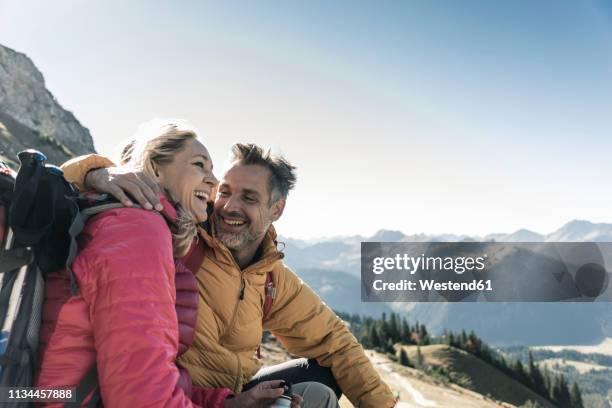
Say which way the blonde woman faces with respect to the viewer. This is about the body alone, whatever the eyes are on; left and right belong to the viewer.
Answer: facing to the right of the viewer

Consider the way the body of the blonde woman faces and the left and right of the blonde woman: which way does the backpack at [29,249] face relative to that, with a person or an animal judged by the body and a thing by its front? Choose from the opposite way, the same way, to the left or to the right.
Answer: the opposite way

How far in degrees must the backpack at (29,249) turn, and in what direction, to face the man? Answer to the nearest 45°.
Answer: approximately 135° to its right

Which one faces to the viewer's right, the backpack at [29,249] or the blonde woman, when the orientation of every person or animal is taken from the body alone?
the blonde woman

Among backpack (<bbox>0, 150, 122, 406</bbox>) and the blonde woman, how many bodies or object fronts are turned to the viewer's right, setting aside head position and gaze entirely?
1

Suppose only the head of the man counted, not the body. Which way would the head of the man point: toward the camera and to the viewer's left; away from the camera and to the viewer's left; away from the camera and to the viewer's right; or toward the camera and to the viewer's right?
toward the camera and to the viewer's left
